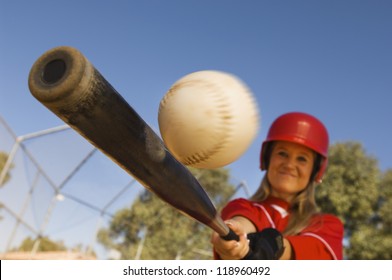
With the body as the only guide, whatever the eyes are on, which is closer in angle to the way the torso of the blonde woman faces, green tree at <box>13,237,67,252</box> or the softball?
the softball

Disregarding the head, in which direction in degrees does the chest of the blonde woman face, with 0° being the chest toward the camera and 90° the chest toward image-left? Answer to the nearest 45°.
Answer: approximately 0°

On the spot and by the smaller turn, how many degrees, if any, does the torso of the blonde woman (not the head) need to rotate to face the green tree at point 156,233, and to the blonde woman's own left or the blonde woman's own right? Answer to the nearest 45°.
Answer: approximately 180°

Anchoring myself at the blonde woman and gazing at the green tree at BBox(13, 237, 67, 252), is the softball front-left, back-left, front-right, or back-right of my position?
back-left

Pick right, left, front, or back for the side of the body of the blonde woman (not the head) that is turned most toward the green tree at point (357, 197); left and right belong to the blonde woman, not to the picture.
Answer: back

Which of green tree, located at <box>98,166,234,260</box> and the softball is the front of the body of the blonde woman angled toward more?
the softball

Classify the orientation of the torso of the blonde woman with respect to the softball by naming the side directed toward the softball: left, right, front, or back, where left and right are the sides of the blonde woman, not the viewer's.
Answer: front
